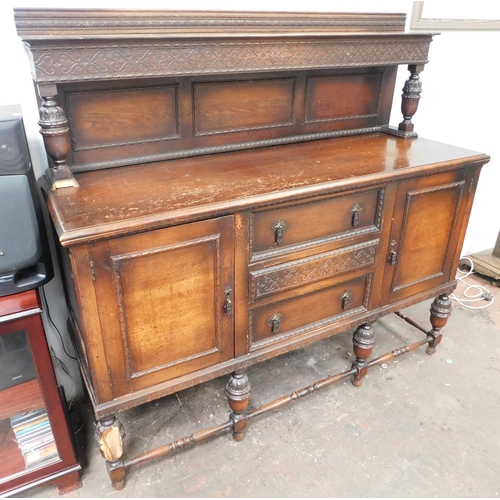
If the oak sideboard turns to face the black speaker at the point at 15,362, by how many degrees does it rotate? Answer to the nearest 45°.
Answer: approximately 90° to its right

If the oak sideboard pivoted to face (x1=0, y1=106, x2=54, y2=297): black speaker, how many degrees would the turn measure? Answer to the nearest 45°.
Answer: approximately 90° to its right

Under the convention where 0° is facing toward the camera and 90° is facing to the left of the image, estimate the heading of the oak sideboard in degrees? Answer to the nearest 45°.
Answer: approximately 315°
